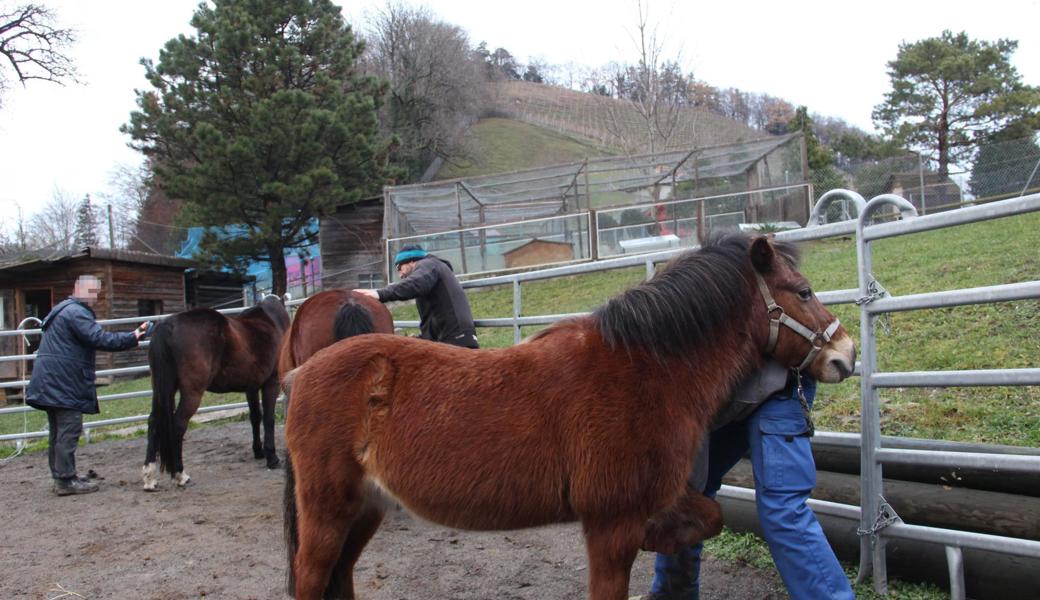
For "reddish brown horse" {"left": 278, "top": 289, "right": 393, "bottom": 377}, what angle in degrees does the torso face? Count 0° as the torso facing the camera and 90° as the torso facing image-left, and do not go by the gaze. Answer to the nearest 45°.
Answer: approximately 135°

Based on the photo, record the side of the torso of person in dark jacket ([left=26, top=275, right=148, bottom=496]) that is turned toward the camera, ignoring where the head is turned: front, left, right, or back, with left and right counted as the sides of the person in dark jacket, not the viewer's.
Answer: right

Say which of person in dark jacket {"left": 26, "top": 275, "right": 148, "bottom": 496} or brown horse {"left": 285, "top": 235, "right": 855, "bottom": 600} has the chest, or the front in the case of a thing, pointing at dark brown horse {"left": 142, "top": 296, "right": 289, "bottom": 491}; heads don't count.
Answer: the person in dark jacket

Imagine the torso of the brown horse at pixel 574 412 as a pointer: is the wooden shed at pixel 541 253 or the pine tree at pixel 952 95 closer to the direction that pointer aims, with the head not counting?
the pine tree

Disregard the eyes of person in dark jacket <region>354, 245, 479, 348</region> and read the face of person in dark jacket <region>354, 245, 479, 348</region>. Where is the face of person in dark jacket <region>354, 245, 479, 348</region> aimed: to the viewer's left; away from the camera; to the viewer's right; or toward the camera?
to the viewer's left

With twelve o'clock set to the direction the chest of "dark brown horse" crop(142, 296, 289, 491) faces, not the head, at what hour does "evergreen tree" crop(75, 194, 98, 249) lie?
The evergreen tree is roughly at 10 o'clock from the dark brown horse.

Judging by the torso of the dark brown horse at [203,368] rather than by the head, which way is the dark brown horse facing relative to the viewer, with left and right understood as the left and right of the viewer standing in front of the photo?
facing away from the viewer and to the right of the viewer

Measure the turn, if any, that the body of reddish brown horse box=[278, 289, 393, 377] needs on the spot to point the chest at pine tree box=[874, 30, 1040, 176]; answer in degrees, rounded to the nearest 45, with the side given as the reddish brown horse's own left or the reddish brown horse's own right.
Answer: approximately 90° to the reddish brown horse's own right

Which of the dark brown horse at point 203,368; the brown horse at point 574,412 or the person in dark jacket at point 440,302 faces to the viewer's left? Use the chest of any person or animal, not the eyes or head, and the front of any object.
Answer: the person in dark jacket

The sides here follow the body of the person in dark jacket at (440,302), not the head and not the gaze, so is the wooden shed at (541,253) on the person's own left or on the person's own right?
on the person's own right

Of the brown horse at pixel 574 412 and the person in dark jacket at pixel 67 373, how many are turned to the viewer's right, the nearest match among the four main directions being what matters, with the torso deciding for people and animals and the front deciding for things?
2

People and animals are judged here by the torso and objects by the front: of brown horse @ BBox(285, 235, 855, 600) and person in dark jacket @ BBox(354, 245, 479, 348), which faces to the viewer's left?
the person in dark jacket
